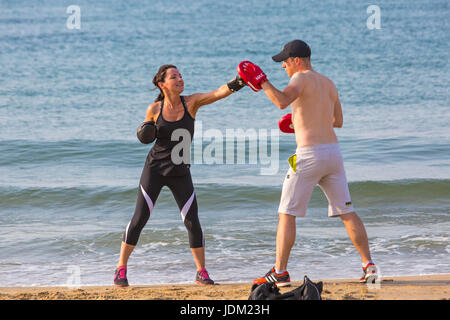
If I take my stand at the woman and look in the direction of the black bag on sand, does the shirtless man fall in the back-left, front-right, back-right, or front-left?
front-left

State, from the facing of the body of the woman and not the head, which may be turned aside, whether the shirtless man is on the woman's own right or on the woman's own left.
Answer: on the woman's own left

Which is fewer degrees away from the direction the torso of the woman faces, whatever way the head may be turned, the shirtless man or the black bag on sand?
the black bag on sand

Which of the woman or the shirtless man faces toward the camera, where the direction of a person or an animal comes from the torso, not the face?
the woman

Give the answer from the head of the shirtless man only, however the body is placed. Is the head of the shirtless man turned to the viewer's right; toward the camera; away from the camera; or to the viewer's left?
to the viewer's left

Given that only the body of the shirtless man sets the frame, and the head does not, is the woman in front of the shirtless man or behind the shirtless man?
in front

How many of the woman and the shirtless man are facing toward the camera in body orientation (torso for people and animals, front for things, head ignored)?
1

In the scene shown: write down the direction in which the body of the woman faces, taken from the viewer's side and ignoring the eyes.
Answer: toward the camera

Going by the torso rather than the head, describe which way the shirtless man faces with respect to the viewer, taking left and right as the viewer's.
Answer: facing away from the viewer and to the left of the viewer
